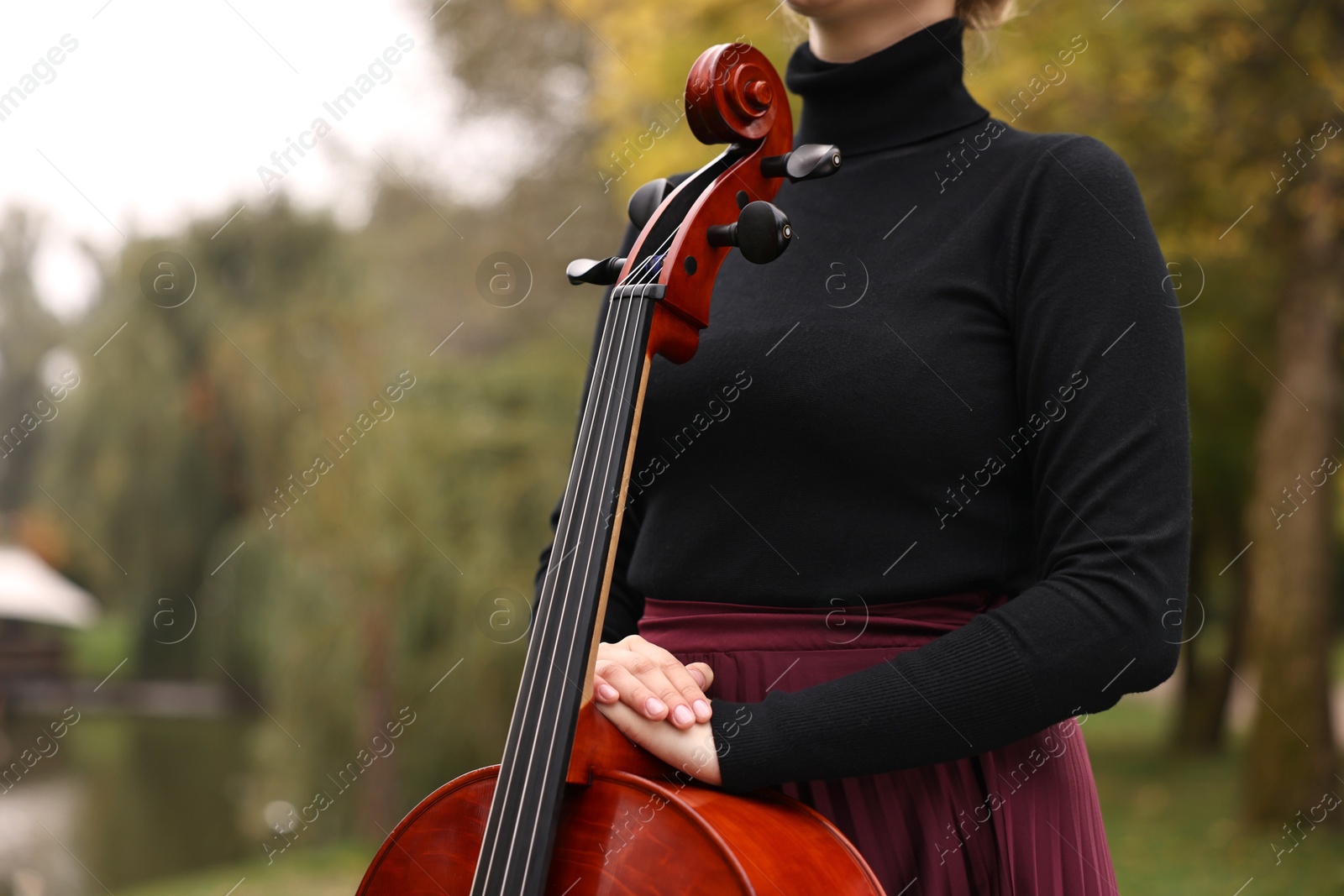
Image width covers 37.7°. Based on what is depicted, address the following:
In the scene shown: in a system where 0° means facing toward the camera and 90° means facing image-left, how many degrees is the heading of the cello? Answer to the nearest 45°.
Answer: approximately 45°

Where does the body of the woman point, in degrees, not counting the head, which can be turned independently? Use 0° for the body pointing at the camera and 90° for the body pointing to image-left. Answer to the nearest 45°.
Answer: approximately 45°
